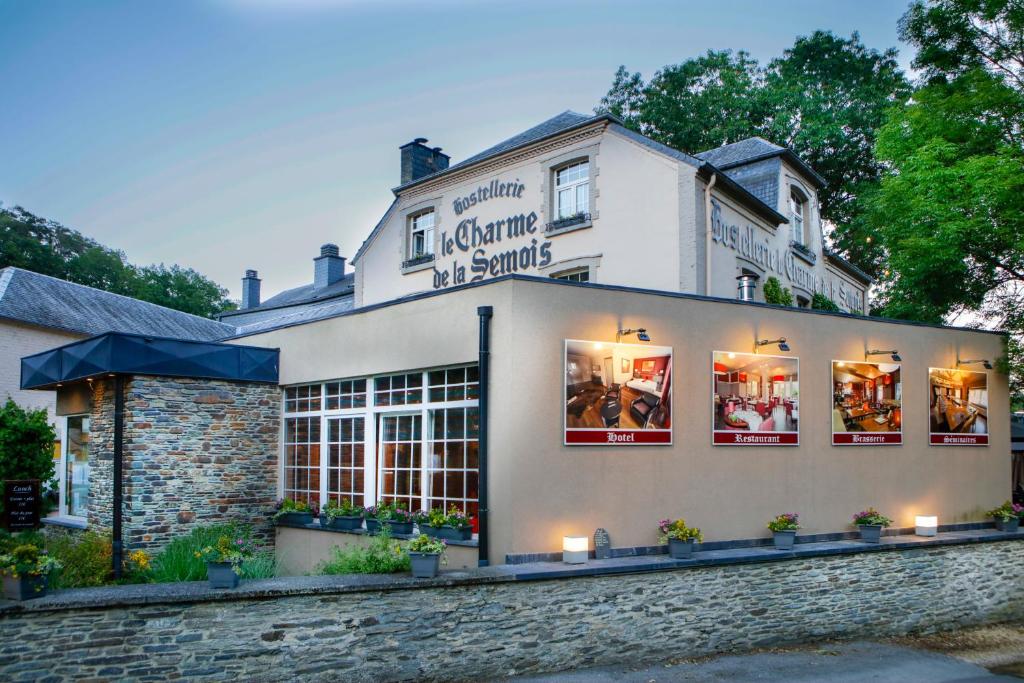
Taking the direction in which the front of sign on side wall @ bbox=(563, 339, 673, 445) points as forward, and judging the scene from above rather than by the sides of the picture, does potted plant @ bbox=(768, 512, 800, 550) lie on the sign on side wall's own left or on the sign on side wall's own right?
on the sign on side wall's own left

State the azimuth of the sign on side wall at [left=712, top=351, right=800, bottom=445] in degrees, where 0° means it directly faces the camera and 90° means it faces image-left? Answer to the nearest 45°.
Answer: approximately 315°

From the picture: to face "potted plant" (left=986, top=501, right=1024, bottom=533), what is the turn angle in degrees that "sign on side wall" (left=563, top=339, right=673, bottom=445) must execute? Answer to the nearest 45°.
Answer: approximately 90° to its left

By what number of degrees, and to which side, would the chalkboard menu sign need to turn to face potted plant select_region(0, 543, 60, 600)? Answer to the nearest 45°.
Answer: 0° — it already faces it

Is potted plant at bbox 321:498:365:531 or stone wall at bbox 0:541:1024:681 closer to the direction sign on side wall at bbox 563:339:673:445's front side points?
the stone wall

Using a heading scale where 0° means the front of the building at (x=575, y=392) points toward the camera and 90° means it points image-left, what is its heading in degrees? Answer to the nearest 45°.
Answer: approximately 45°

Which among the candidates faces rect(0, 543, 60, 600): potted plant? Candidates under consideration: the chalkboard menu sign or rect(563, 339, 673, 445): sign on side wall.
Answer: the chalkboard menu sign

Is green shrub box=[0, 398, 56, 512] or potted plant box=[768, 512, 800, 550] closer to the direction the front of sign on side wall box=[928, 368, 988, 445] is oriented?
the potted plant

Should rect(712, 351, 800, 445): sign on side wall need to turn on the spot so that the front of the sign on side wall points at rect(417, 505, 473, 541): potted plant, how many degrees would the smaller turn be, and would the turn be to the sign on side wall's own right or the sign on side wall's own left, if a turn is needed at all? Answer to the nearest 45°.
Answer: approximately 90° to the sign on side wall's own right

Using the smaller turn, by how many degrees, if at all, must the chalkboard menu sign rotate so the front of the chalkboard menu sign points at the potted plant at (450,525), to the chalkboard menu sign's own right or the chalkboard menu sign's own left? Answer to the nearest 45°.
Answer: approximately 45° to the chalkboard menu sign's own left

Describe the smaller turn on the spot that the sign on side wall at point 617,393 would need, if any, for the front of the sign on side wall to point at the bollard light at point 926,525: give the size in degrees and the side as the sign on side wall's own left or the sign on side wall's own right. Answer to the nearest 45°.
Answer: approximately 90° to the sign on side wall's own left
